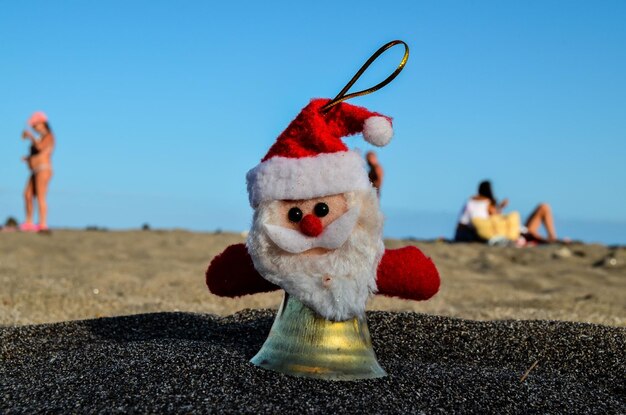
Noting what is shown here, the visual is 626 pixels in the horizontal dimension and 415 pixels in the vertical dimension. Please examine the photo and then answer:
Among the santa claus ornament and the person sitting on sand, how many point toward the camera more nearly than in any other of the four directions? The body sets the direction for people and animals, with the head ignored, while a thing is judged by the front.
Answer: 1

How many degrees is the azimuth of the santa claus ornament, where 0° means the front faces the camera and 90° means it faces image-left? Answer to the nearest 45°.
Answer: approximately 0°

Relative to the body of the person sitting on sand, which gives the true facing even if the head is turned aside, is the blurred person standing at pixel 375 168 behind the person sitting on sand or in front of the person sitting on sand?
behind

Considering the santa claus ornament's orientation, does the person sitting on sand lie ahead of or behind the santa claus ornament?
behind

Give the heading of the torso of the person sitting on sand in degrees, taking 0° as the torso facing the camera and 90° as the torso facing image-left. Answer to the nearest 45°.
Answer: approximately 270°

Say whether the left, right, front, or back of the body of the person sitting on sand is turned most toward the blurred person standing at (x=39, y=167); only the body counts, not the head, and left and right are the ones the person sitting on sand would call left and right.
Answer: back

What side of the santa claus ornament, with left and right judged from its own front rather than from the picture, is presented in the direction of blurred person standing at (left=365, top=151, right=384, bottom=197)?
back

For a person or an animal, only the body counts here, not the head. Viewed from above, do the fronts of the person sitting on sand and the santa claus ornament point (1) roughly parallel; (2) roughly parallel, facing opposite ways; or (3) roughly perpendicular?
roughly perpendicular
